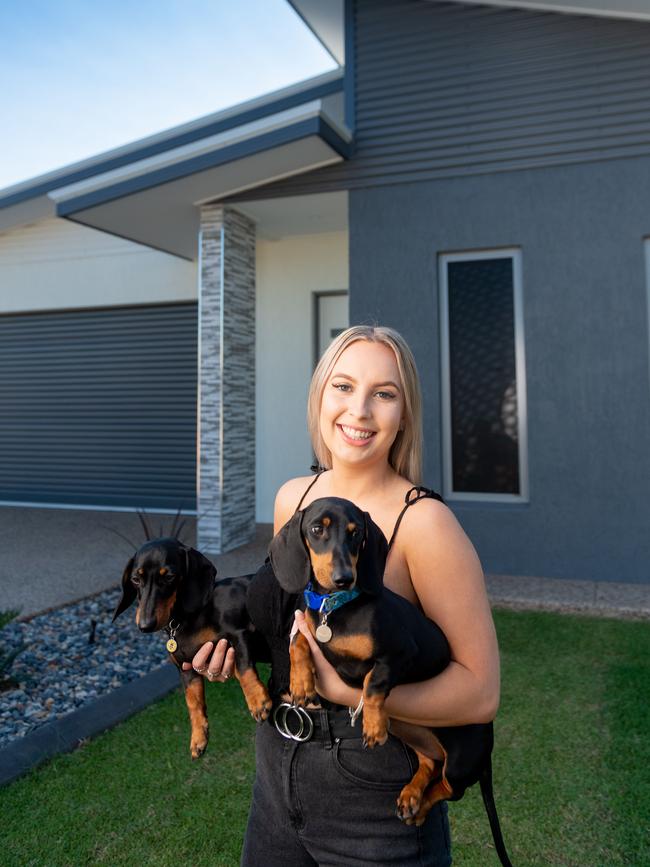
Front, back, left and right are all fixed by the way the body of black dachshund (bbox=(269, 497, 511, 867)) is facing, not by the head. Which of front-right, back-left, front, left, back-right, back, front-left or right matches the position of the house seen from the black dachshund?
back-right

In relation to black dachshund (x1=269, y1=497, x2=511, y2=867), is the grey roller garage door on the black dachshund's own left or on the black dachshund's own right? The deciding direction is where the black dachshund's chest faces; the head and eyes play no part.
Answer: on the black dachshund's own right

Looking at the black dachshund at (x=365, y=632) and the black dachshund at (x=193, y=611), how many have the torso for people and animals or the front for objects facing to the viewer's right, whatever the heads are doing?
0

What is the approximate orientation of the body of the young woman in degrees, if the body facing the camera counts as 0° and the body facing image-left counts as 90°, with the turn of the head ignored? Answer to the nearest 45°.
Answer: approximately 45°

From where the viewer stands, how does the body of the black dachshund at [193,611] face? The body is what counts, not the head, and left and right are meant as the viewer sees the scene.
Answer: facing the viewer and to the left of the viewer

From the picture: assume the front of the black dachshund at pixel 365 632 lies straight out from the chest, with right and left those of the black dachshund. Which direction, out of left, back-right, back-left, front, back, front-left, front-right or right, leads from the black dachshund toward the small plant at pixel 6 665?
right

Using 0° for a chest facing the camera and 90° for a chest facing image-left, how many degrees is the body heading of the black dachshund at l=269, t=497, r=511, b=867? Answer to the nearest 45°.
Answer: approximately 45°

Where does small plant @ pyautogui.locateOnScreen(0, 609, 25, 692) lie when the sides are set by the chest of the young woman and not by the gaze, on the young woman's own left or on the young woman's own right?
on the young woman's own right
